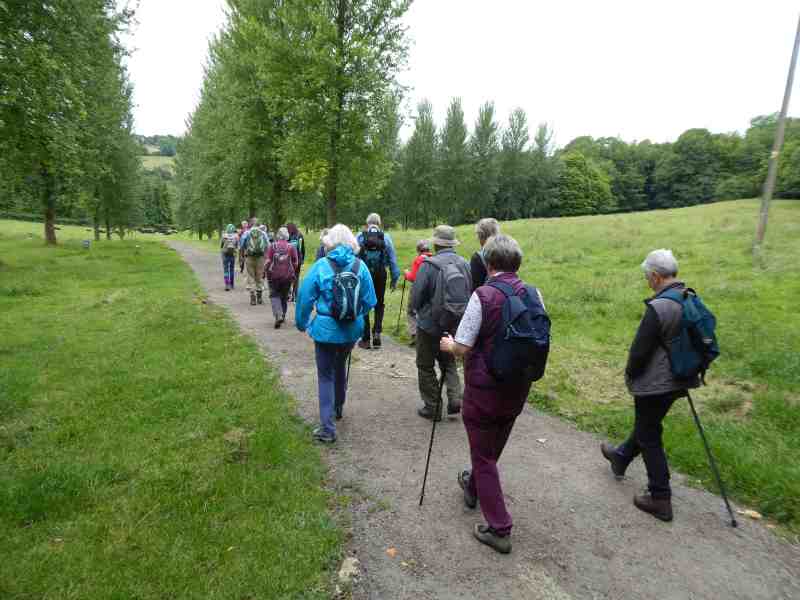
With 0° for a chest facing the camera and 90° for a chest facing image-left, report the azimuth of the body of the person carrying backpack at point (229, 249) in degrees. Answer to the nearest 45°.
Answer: approximately 180°

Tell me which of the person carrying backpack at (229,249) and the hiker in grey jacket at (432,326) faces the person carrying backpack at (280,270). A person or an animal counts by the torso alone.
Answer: the hiker in grey jacket

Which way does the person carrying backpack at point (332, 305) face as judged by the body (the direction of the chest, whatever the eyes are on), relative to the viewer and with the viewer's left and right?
facing away from the viewer

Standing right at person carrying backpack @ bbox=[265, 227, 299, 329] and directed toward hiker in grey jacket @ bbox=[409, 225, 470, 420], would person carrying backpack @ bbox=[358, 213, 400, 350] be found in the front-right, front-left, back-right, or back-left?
front-left

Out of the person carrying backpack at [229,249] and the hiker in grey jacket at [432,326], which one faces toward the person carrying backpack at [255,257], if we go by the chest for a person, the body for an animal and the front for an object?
the hiker in grey jacket

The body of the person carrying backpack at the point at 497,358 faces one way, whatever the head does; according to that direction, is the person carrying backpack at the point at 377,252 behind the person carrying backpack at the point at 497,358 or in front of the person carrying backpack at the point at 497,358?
in front

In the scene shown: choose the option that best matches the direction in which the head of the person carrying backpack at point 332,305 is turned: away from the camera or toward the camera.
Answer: away from the camera

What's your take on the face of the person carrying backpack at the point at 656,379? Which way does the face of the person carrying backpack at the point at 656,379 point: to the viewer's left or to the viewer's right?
to the viewer's left

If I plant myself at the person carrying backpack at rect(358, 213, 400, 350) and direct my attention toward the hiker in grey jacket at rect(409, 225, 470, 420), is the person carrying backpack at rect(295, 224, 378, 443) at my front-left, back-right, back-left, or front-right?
front-right

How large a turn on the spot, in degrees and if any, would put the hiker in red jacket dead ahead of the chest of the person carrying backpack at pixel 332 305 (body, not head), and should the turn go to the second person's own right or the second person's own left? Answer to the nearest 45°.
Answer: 0° — they already face them

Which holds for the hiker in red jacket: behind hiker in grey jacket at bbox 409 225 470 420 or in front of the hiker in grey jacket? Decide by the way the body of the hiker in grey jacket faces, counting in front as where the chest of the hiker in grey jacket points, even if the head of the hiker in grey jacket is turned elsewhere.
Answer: in front

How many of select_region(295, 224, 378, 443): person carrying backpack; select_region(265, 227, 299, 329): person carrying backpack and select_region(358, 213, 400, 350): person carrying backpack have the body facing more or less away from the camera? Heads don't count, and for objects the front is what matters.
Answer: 3

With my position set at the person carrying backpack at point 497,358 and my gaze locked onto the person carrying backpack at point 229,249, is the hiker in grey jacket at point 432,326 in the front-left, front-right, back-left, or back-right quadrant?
front-right

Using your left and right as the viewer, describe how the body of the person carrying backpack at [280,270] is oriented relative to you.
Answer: facing away from the viewer

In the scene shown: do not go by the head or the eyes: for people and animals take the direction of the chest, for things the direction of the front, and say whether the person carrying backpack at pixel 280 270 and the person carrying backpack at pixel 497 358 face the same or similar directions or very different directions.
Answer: same or similar directions

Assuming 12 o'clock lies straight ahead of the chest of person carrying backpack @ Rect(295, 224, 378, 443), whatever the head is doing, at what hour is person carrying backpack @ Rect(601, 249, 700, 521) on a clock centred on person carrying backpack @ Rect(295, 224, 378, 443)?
person carrying backpack @ Rect(601, 249, 700, 521) is roughly at 4 o'clock from person carrying backpack @ Rect(295, 224, 378, 443).

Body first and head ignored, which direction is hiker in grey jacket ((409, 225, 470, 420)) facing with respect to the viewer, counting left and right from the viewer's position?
facing away from the viewer and to the left of the viewer

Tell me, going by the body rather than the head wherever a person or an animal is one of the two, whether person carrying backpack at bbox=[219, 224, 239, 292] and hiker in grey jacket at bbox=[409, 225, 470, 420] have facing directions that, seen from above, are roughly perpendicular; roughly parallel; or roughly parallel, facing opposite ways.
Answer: roughly parallel
